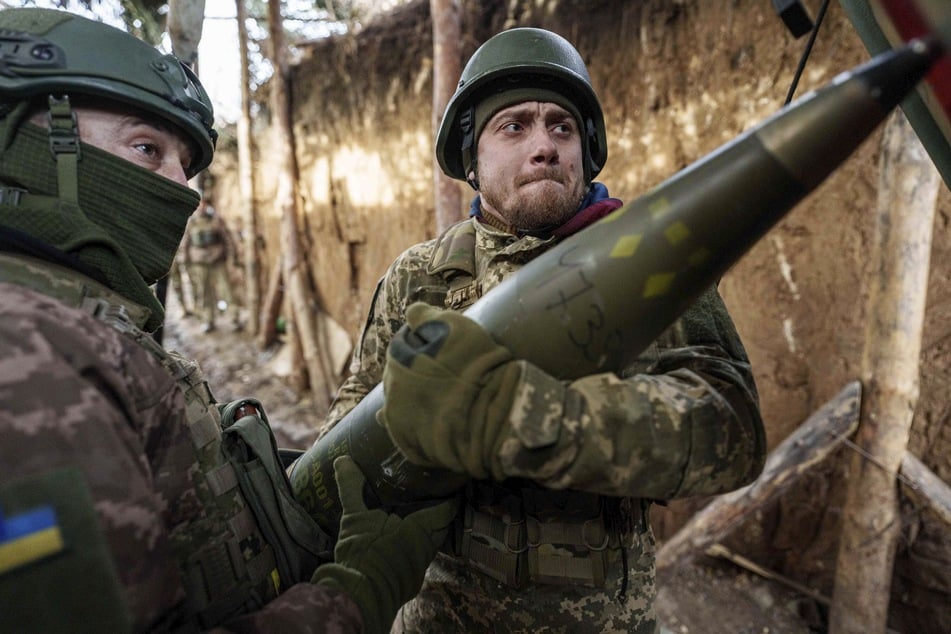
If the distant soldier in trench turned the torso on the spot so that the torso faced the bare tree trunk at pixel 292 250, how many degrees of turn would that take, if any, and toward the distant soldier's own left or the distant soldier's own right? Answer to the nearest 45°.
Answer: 0° — they already face it

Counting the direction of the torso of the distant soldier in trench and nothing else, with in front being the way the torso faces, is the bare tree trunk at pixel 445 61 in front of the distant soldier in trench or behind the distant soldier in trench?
in front

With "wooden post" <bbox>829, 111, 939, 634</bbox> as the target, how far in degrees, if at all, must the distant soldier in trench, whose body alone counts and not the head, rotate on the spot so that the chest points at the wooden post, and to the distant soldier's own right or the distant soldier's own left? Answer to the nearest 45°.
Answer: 0° — they already face it

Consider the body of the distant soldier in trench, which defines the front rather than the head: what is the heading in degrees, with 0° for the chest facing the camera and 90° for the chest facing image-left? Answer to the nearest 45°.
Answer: approximately 0°
